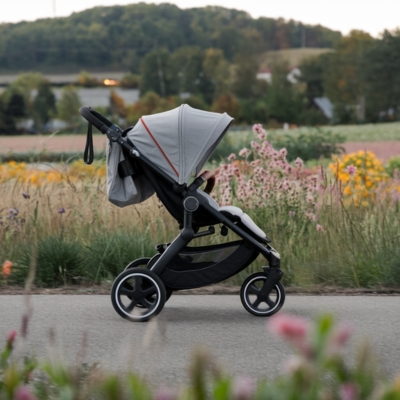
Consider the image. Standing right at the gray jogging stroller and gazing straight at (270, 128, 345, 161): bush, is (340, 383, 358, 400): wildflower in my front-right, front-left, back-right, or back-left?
back-right

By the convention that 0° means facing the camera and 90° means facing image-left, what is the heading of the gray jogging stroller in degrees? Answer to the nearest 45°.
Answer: approximately 270°

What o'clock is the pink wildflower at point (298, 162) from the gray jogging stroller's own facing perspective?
The pink wildflower is roughly at 10 o'clock from the gray jogging stroller.

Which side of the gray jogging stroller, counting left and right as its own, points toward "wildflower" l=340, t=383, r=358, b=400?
right

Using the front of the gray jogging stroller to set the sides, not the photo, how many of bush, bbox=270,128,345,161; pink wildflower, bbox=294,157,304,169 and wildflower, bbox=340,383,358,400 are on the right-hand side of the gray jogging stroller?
1

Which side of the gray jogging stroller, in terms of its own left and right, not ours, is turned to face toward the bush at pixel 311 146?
left

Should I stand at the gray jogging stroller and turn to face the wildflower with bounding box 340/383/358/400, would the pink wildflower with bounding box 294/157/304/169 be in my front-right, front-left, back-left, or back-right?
back-left
